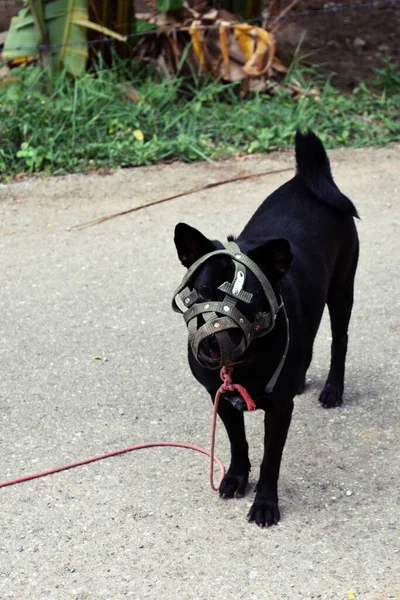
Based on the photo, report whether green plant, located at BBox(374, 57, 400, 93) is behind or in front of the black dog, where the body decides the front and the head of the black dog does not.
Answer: behind

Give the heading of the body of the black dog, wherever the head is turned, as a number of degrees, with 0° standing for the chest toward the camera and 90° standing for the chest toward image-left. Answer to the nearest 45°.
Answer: approximately 45°

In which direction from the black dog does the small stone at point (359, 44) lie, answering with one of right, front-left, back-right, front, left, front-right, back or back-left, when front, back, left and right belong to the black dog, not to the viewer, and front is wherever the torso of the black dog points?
back-right
